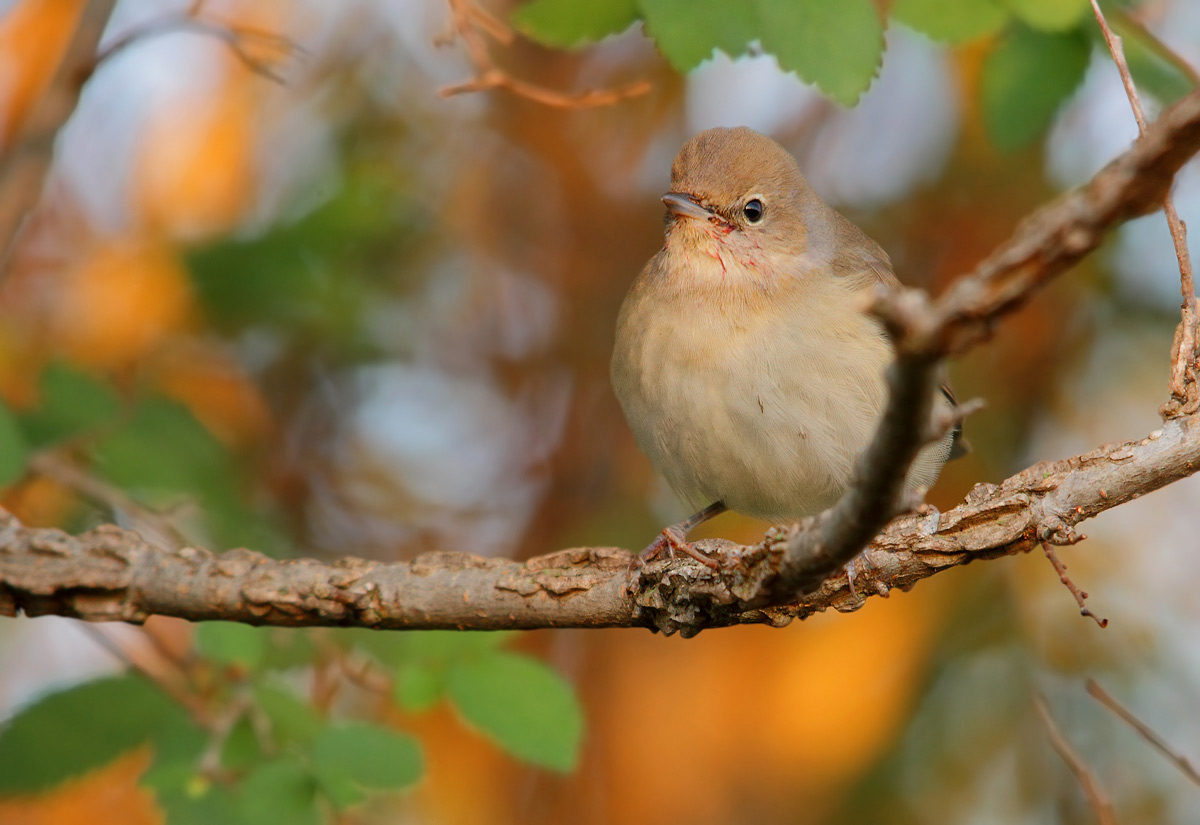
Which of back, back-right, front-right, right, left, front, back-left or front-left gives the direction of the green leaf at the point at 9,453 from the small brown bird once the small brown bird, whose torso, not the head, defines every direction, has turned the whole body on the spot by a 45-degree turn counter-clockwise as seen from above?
back-right

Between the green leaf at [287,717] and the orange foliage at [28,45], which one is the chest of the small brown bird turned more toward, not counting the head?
the green leaf

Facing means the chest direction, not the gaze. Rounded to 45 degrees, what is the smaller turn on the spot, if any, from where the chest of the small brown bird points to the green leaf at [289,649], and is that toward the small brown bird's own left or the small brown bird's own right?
approximately 90° to the small brown bird's own right

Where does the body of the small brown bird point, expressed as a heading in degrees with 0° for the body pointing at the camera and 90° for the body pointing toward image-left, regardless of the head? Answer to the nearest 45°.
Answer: approximately 45°

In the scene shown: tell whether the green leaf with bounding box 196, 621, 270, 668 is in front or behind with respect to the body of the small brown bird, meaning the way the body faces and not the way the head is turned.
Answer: in front

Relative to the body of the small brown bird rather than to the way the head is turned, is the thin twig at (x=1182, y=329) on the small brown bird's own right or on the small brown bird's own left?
on the small brown bird's own left

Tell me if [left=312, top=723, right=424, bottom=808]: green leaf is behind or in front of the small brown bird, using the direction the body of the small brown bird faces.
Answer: in front

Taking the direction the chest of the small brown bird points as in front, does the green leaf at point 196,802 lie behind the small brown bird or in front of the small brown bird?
in front
